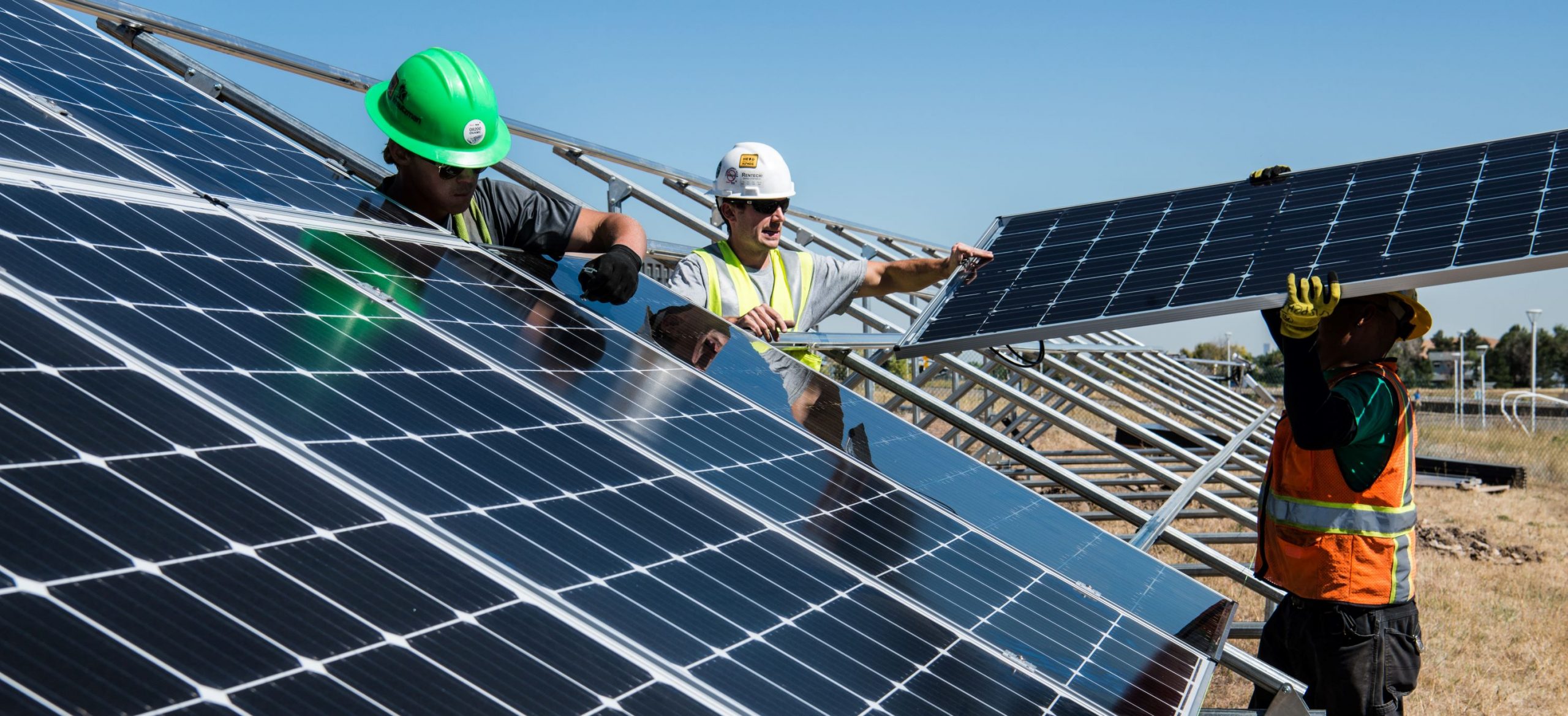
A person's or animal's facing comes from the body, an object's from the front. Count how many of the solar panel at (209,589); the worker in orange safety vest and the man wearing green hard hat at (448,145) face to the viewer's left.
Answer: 1

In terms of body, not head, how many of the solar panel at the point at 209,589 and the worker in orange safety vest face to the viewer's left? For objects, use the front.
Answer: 1

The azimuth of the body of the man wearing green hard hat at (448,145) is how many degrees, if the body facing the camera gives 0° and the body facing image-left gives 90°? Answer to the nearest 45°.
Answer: approximately 315°

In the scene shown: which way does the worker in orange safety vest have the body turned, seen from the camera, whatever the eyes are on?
to the viewer's left

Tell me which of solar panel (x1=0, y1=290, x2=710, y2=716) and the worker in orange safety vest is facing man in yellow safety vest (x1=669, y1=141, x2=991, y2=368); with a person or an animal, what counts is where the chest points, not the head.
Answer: the worker in orange safety vest

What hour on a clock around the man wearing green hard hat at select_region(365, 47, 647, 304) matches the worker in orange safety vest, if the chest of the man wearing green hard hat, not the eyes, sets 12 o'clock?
The worker in orange safety vest is roughly at 11 o'clock from the man wearing green hard hat.

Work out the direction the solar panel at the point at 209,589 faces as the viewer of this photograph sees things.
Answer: facing the viewer and to the right of the viewer

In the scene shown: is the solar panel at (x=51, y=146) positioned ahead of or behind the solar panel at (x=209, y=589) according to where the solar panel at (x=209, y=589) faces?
behind

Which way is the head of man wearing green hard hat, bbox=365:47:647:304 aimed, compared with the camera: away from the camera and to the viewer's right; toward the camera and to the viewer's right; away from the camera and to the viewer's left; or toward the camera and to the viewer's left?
toward the camera and to the viewer's right

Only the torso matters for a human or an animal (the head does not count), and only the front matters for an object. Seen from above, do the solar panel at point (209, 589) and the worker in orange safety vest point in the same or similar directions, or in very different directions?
very different directions

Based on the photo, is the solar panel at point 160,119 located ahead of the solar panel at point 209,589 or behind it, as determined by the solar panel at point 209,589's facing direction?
behind

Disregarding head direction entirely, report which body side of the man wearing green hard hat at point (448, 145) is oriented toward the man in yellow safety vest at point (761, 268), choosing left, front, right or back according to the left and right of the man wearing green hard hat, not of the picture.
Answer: left

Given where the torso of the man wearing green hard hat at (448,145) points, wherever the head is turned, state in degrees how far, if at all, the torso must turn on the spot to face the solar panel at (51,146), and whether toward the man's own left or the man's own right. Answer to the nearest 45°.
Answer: approximately 90° to the man's own right

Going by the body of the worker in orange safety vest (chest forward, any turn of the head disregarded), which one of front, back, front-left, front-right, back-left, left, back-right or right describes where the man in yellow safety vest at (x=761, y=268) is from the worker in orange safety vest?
front
